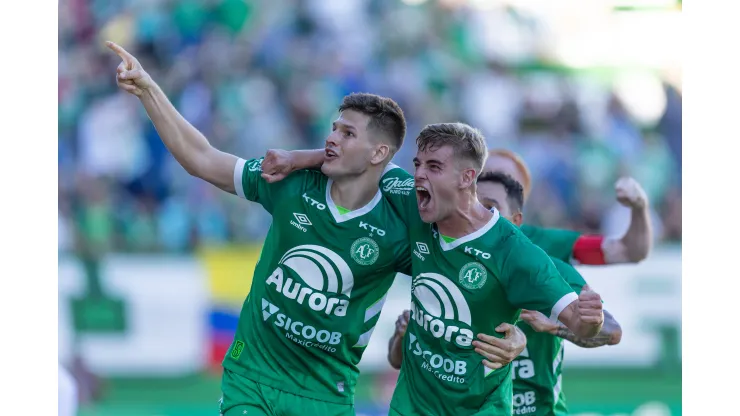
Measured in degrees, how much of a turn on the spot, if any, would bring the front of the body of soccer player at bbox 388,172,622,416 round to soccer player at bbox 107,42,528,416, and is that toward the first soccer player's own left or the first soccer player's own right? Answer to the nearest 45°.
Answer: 0° — they already face them

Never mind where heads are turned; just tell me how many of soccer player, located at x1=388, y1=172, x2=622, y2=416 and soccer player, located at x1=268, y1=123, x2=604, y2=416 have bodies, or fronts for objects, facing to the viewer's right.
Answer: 0

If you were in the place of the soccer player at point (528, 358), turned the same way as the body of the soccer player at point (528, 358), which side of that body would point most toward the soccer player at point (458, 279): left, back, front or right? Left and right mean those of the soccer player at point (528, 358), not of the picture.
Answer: front

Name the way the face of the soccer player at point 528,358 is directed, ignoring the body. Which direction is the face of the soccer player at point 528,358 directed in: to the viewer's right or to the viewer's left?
to the viewer's left

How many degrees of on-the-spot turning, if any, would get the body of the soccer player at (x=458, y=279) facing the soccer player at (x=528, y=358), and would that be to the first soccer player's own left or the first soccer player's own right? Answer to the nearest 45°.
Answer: approximately 180°

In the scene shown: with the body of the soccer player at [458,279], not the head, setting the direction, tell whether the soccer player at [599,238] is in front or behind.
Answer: behind

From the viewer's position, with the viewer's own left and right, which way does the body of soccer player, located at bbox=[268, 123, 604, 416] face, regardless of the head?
facing the viewer and to the left of the viewer

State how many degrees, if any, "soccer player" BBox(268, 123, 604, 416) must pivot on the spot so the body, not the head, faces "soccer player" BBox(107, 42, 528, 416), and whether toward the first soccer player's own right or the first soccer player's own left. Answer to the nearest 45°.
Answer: approximately 45° to the first soccer player's own right
